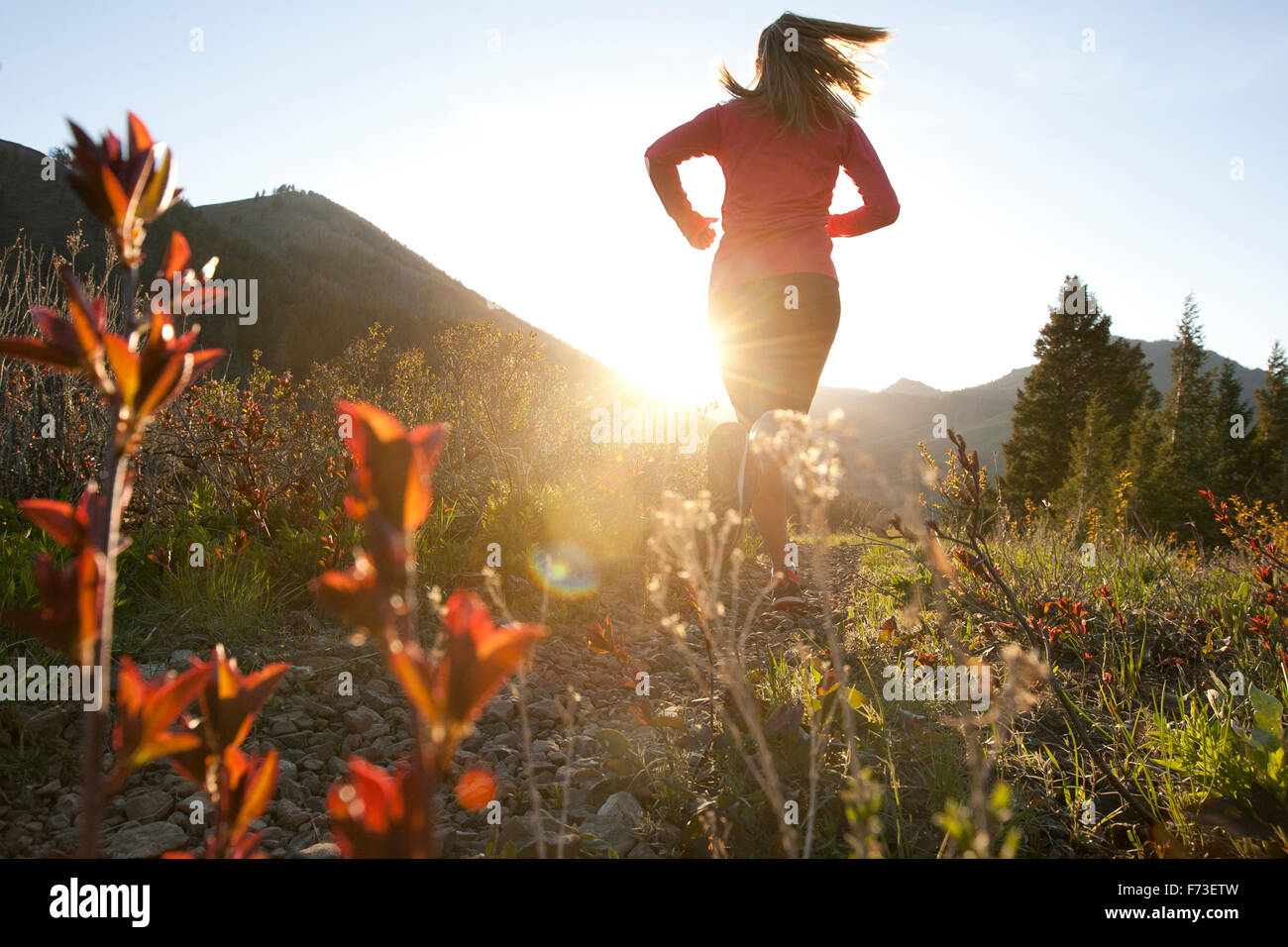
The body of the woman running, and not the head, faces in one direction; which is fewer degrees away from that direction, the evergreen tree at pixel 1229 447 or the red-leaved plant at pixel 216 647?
the evergreen tree

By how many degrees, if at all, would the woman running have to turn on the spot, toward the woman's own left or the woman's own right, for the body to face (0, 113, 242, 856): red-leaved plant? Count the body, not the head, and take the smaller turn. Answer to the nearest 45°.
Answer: approximately 180°

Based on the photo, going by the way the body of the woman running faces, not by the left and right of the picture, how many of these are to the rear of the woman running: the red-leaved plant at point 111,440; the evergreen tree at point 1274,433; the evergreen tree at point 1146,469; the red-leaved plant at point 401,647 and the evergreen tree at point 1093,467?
2

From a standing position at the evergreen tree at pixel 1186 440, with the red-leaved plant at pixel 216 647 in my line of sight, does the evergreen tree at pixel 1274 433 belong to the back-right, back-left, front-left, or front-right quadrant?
back-left

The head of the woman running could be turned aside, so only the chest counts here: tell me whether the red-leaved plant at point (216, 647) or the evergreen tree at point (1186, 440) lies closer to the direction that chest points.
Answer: the evergreen tree

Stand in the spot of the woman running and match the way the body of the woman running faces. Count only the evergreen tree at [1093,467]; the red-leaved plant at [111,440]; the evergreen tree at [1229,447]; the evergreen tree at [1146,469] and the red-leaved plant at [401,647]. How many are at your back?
2

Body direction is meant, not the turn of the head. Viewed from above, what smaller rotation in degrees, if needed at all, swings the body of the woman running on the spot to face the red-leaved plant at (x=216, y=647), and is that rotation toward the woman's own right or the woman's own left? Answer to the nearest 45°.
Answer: approximately 180°

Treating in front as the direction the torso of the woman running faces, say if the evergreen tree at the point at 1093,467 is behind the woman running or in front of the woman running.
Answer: in front

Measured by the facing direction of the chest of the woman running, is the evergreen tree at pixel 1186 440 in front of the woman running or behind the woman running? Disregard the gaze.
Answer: in front

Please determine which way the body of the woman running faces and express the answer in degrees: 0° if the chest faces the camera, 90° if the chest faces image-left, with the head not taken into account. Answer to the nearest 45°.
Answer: approximately 180°

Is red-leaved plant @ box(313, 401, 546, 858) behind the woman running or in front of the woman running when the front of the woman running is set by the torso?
behind
